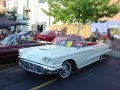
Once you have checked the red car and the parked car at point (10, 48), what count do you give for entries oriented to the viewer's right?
0

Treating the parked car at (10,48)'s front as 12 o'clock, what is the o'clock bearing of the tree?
The tree is roughly at 6 o'clock from the parked car.

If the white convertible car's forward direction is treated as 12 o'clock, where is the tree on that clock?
The tree is roughly at 5 o'clock from the white convertible car.

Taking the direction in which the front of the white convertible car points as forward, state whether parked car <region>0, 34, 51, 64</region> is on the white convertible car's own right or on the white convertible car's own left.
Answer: on the white convertible car's own right

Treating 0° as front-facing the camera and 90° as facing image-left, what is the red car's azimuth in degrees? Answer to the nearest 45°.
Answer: approximately 45°

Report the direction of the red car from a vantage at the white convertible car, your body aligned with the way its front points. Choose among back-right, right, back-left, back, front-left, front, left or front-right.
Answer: back-right

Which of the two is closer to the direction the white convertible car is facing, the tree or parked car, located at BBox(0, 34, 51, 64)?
the parked car

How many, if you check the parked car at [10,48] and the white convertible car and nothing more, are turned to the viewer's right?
0
